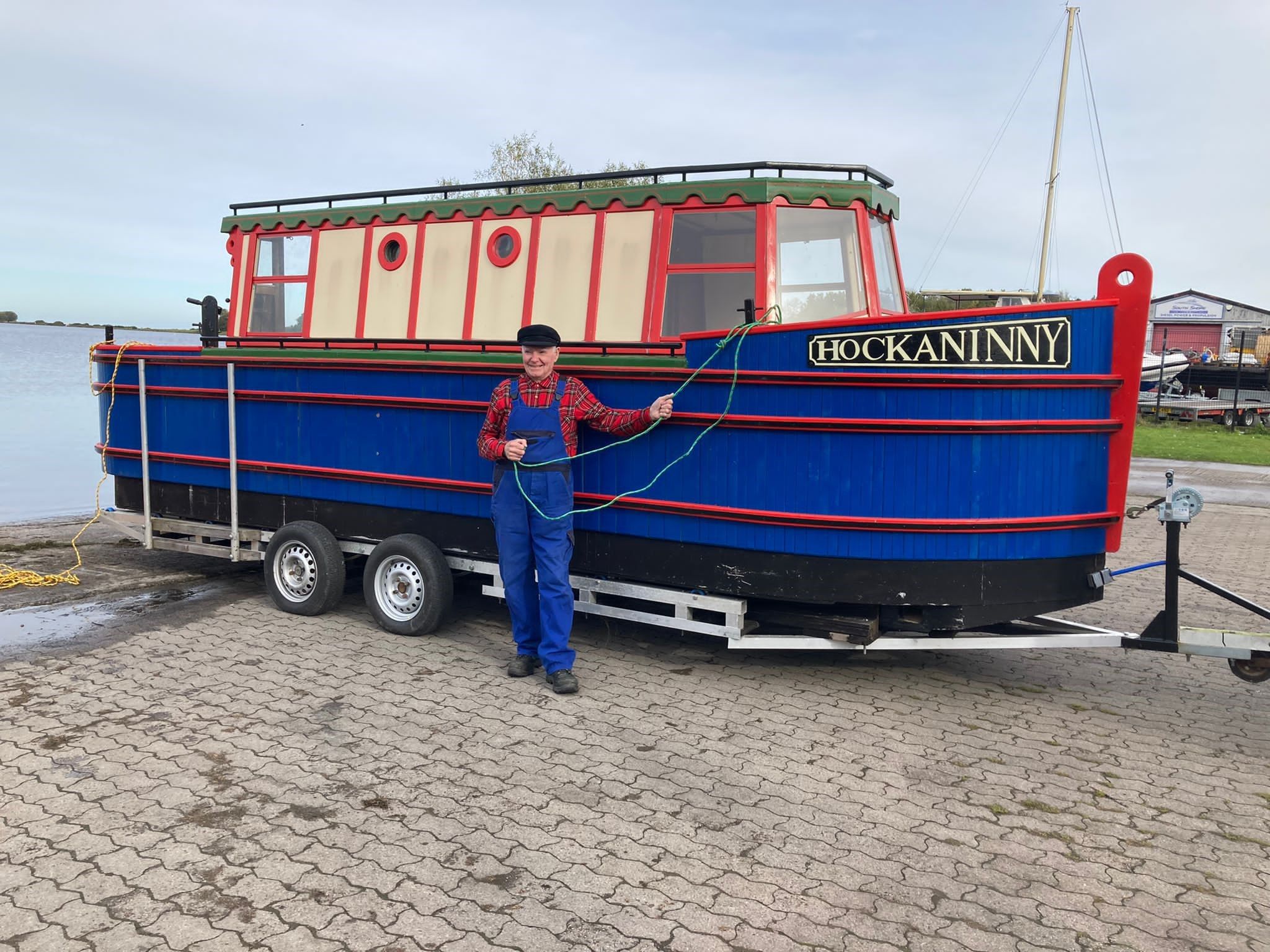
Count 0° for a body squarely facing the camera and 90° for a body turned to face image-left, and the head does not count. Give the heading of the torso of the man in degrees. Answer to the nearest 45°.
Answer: approximately 0°

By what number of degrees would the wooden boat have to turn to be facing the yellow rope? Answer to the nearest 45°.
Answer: approximately 180°

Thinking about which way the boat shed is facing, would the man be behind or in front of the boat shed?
in front

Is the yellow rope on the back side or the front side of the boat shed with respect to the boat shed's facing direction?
on the front side

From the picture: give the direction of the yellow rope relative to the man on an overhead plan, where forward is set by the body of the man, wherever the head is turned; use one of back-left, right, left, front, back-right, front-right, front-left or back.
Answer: back-right

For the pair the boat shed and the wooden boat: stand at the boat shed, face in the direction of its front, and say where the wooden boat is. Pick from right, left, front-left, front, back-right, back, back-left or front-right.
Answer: front

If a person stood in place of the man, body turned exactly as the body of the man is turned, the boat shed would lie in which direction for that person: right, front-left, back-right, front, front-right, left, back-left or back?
back-left

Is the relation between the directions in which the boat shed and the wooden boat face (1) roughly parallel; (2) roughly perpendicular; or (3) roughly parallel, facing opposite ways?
roughly perpendicular

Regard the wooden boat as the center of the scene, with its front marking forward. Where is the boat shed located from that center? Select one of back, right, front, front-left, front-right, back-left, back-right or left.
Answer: left

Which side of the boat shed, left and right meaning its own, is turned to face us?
front

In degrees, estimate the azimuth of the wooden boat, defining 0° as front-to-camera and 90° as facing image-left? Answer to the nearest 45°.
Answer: approximately 315°
